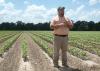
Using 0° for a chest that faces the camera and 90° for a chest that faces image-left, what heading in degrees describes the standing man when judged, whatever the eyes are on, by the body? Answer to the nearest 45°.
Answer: approximately 0°
